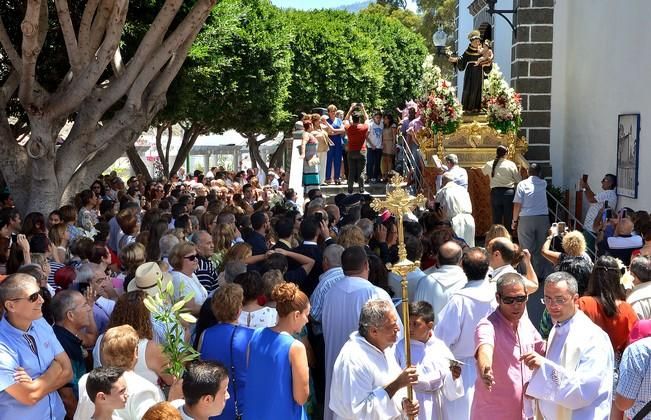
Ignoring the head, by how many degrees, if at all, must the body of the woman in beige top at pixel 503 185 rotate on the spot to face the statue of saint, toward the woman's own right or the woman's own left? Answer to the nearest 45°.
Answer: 0° — they already face it

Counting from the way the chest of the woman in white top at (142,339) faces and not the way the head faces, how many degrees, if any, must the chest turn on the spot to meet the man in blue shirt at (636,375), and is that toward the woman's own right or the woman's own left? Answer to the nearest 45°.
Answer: approximately 90° to the woman's own right

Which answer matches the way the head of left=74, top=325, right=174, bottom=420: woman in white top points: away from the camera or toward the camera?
away from the camera

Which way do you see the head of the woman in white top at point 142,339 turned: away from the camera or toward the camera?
away from the camera

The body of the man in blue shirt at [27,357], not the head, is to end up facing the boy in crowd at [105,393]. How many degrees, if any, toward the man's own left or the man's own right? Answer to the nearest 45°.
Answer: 0° — they already face them

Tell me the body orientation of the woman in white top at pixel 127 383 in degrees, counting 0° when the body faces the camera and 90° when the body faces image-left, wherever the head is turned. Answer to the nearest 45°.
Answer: approximately 225°

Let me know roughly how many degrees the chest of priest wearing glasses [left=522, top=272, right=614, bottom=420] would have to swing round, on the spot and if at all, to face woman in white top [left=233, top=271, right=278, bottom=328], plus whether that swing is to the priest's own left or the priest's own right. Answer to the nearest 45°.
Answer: approximately 45° to the priest's own right
